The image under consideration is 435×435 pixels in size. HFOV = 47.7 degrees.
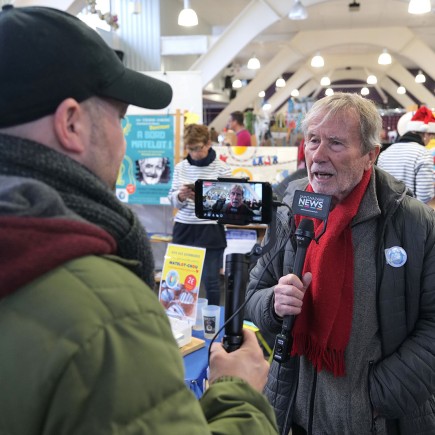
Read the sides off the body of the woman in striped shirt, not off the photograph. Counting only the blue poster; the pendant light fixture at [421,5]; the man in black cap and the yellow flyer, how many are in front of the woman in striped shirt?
2

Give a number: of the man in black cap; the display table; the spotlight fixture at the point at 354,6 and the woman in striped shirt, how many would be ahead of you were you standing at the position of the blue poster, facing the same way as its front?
3

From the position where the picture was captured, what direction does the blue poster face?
facing the viewer

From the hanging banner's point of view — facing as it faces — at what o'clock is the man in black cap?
The man in black cap is roughly at 12 o'clock from the hanging banner.

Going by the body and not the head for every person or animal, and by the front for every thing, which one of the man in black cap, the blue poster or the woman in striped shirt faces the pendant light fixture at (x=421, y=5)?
the man in black cap

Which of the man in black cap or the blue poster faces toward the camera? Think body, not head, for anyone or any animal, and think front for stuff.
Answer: the blue poster

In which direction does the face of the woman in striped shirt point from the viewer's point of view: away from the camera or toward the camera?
toward the camera

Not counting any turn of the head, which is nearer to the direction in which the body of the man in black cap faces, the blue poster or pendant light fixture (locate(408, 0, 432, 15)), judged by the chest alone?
the pendant light fixture

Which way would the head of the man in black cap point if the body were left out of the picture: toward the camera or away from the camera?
away from the camera

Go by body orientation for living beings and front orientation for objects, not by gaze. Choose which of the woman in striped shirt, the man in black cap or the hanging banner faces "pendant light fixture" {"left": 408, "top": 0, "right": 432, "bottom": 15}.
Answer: the man in black cap

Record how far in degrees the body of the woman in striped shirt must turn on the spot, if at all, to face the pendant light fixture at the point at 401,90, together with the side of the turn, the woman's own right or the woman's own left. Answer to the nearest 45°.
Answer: approximately 135° to the woman's own left

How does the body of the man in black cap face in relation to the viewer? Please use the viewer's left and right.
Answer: facing away from the viewer and to the right of the viewer

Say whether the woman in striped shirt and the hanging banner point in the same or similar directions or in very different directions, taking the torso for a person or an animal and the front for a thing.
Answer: same or similar directions

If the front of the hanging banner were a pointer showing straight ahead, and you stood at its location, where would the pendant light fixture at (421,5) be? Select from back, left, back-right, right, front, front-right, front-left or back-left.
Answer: left

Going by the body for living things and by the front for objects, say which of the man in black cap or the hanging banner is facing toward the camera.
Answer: the hanging banner

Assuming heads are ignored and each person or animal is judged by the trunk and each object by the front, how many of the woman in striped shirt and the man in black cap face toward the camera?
1

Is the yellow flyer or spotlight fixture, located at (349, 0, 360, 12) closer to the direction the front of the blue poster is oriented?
the yellow flyer
